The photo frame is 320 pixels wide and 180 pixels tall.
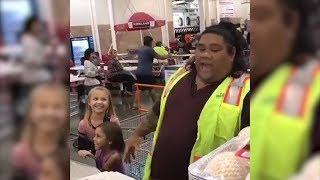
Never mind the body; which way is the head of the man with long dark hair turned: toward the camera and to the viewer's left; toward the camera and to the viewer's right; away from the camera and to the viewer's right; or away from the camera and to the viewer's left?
toward the camera and to the viewer's left

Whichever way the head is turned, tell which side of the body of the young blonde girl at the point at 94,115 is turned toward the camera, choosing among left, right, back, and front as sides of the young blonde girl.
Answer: front
